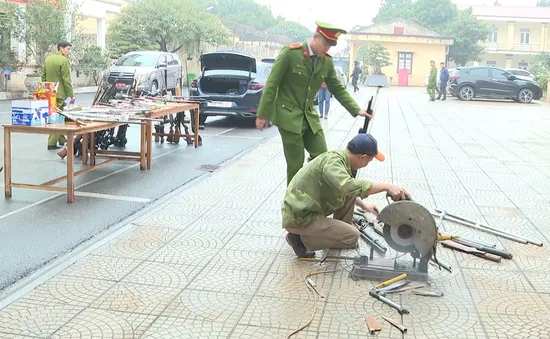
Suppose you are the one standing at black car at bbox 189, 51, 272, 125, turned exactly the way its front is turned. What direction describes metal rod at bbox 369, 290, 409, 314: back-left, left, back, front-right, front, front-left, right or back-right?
back-right

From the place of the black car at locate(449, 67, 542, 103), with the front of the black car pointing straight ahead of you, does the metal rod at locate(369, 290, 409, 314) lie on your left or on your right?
on your right

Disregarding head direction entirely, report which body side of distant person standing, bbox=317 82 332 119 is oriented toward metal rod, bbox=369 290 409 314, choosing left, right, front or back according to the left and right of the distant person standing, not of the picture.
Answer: front

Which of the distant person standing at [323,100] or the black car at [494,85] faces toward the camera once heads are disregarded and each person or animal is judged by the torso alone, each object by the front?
the distant person standing

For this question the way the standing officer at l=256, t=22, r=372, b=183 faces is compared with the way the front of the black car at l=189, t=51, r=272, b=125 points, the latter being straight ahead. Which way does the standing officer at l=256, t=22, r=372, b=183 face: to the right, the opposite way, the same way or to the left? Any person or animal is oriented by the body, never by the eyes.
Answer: to the right

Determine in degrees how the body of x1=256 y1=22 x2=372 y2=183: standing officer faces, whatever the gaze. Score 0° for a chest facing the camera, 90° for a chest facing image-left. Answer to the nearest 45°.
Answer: approximately 315°

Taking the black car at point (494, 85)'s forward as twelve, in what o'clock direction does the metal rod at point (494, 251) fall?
The metal rod is roughly at 3 o'clock from the black car.

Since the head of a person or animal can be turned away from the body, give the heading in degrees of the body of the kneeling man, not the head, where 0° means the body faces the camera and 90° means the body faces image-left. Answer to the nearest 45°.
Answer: approximately 270°

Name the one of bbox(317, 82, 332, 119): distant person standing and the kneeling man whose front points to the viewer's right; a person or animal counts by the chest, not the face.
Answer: the kneeling man

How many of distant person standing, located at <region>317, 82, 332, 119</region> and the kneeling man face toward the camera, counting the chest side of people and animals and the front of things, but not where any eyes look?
1

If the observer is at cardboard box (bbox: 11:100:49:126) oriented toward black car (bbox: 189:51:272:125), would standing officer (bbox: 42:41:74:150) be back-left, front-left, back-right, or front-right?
front-left

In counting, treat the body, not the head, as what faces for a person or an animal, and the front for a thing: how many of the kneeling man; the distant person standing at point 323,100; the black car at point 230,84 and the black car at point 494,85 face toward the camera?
1

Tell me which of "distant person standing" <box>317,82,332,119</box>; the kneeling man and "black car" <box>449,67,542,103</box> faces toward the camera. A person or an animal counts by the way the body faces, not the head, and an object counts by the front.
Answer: the distant person standing

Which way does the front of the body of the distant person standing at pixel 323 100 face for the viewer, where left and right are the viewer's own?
facing the viewer
